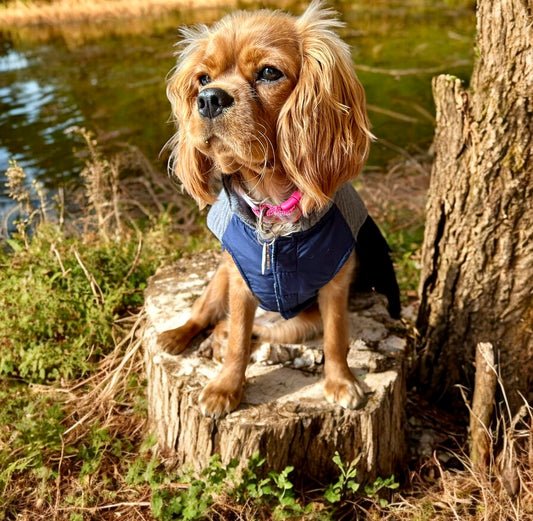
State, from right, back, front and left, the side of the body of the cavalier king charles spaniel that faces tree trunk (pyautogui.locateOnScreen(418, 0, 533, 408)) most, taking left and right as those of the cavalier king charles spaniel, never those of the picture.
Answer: left

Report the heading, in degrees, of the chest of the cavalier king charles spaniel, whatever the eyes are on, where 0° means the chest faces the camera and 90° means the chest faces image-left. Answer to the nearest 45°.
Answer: approximately 0°
